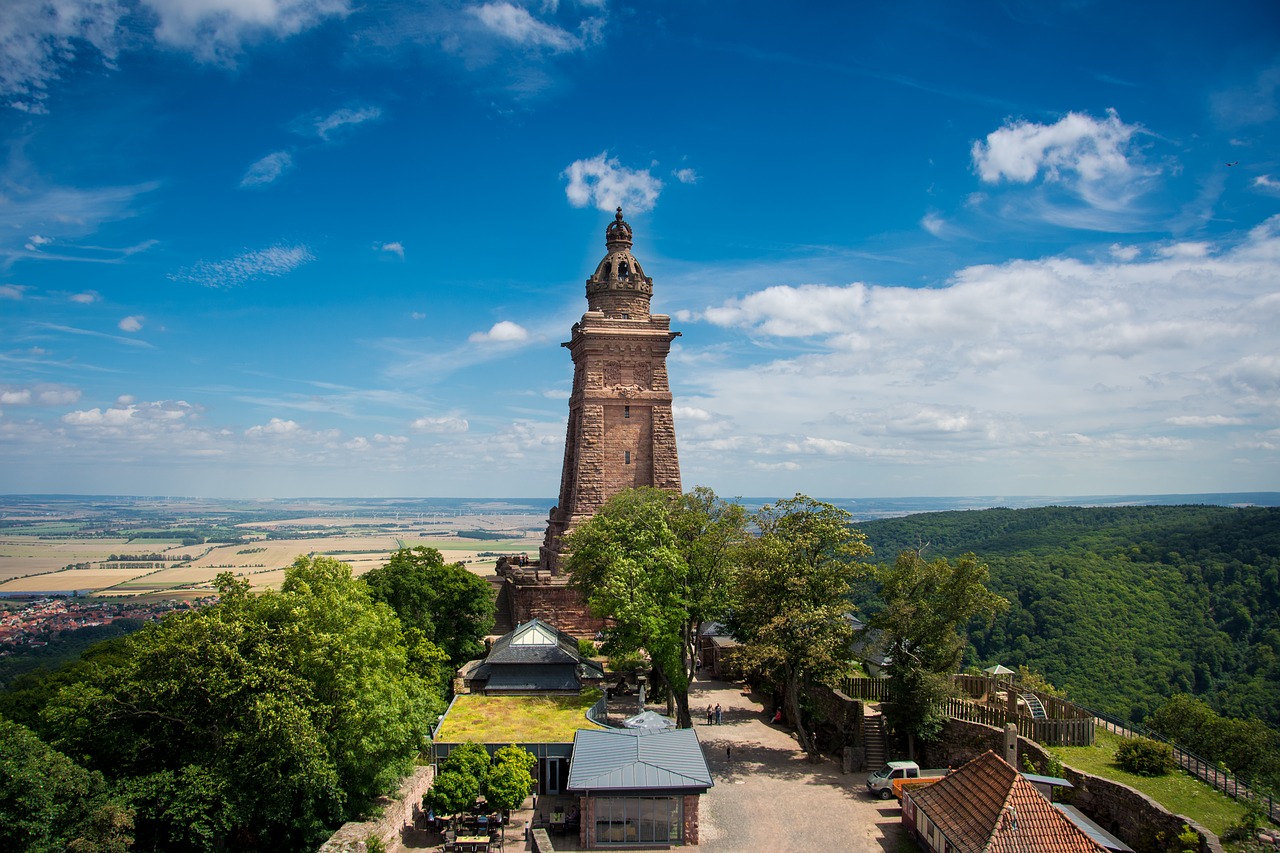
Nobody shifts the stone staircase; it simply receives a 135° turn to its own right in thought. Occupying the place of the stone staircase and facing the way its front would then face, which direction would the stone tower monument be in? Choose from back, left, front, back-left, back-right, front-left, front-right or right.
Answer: front

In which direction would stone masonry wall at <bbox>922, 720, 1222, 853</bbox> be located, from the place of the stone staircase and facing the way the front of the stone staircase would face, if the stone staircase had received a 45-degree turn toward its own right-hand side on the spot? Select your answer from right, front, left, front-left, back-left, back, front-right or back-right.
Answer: left

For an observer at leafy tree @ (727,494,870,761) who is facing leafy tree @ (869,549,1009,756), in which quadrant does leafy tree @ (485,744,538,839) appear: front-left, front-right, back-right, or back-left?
back-right

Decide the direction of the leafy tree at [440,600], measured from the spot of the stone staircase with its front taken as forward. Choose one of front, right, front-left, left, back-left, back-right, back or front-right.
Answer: right

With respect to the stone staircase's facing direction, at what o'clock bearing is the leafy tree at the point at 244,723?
The leafy tree is roughly at 2 o'clock from the stone staircase.

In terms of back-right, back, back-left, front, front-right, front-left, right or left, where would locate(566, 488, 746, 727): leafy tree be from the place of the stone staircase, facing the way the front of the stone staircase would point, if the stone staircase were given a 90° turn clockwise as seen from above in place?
front

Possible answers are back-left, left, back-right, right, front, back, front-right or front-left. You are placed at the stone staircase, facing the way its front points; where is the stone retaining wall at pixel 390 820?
front-right

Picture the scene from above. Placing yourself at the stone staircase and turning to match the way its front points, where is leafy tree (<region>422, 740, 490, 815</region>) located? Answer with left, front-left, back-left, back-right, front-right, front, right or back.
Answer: front-right

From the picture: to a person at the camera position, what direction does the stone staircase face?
facing the viewer
